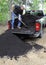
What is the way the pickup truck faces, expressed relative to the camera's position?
facing away from the viewer and to the right of the viewer
